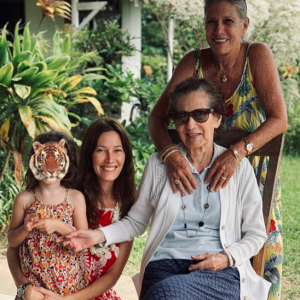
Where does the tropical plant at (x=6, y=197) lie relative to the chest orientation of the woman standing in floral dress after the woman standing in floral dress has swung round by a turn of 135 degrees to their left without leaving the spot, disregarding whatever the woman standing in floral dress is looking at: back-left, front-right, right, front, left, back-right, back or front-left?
left

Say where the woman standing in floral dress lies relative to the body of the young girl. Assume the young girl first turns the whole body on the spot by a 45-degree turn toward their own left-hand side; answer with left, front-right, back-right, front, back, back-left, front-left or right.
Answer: front-left

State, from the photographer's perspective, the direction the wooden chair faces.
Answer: facing the viewer and to the left of the viewer

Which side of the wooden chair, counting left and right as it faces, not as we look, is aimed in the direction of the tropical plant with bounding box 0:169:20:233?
right

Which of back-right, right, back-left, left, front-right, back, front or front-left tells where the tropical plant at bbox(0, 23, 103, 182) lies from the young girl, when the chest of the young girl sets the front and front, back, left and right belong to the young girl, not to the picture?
back

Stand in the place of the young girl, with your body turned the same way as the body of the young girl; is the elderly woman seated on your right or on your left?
on your left

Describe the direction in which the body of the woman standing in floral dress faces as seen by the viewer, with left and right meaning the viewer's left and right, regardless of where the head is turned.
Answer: facing the viewer

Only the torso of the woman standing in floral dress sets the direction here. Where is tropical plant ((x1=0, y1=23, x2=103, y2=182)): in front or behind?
behind
